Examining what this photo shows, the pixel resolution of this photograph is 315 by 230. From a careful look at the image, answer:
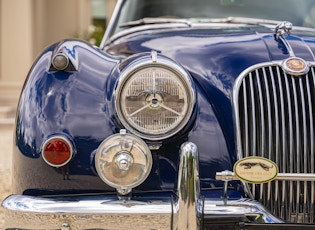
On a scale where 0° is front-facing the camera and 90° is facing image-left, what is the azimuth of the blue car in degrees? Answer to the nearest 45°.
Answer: approximately 0°
